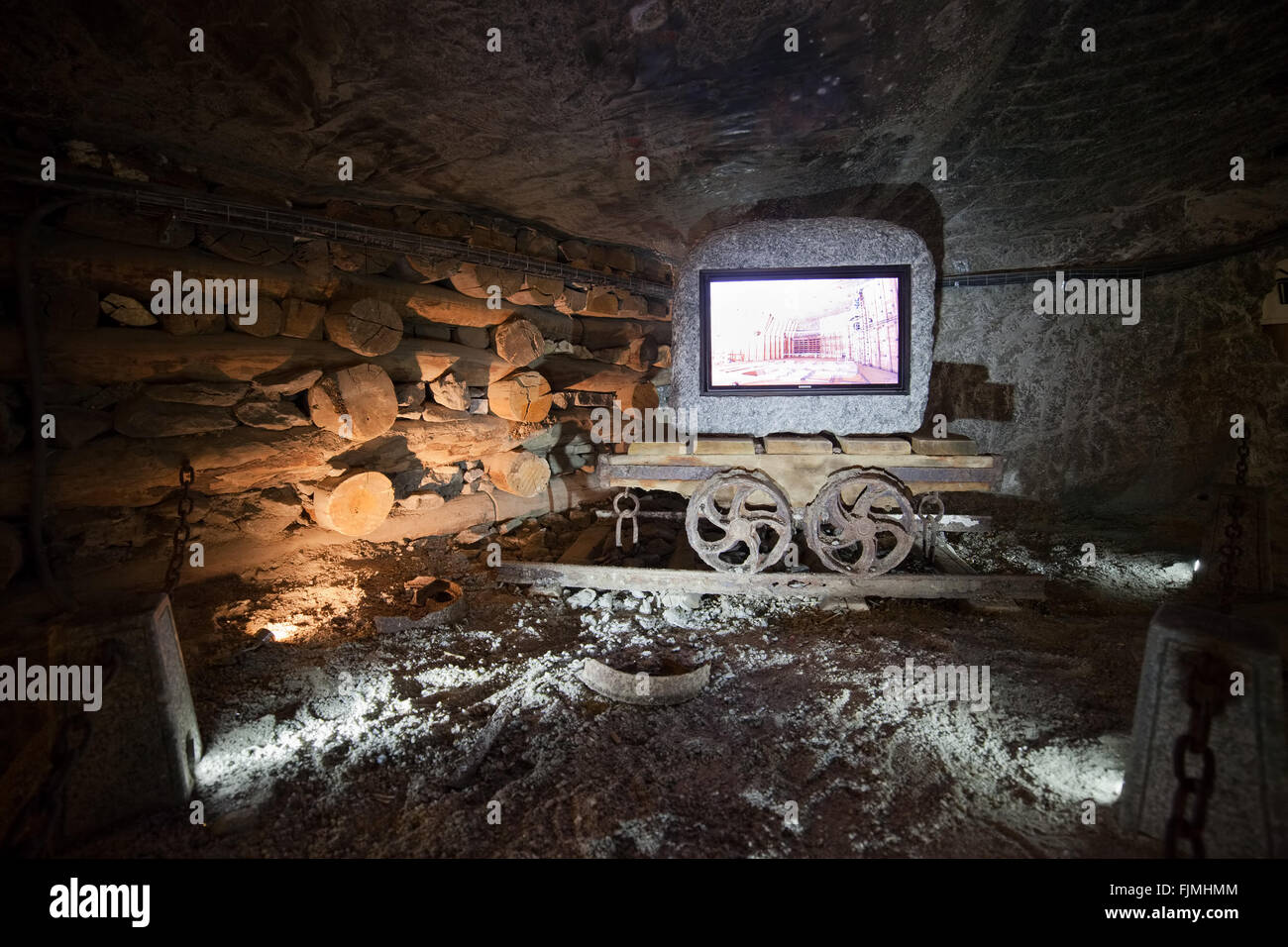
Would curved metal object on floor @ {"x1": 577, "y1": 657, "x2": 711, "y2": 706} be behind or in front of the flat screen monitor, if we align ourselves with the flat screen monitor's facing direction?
in front

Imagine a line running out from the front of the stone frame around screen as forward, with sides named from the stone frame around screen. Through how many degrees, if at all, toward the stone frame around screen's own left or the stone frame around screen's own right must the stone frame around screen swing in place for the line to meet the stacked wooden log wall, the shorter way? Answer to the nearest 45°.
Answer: approximately 90° to the stone frame around screen's own right

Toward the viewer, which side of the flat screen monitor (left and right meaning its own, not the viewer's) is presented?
front

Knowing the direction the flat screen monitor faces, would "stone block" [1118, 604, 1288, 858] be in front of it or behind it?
in front

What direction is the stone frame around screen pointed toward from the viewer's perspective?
toward the camera

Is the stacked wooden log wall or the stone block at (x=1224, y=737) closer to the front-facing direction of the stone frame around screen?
the stone block

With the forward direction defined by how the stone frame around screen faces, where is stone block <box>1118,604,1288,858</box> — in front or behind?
in front
